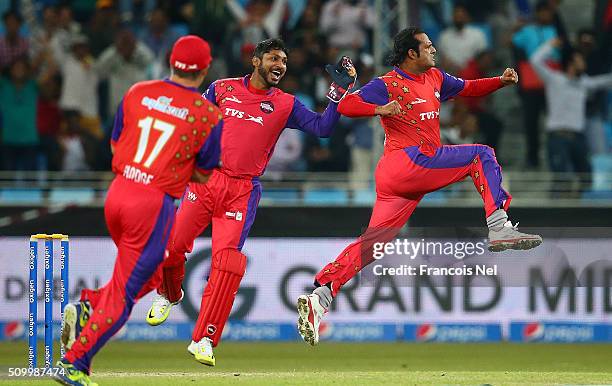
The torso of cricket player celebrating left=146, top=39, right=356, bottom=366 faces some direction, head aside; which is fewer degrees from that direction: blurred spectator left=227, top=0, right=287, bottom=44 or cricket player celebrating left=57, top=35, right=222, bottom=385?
the cricket player celebrating

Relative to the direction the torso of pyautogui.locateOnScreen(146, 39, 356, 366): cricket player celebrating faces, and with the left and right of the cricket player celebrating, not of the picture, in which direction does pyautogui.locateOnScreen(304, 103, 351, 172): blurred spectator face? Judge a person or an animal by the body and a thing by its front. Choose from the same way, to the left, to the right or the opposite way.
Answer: the same way

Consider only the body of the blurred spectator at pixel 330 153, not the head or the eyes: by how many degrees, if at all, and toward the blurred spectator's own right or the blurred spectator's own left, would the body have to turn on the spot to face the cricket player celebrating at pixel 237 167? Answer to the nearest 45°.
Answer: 0° — they already face them

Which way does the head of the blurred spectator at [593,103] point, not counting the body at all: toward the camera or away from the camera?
toward the camera

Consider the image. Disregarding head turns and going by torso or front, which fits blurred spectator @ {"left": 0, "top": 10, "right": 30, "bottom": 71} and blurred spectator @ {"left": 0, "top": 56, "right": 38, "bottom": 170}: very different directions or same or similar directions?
same or similar directions

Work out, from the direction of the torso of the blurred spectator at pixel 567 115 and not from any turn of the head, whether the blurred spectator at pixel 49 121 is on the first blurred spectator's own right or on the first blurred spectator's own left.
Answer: on the first blurred spectator's own right

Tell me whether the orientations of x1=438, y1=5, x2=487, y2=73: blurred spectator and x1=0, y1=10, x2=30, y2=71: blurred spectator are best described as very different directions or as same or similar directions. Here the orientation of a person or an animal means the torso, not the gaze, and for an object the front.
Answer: same or similar directions

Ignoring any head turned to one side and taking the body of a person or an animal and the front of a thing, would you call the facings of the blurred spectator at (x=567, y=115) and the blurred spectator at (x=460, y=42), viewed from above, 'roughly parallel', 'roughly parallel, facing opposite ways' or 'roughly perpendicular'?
roughly parallel

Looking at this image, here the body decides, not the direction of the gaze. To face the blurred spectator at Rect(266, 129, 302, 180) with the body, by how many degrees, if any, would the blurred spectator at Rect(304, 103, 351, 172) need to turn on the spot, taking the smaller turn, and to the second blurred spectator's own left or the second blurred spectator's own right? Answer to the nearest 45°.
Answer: approximately 90° to the second blurred spectator's own right

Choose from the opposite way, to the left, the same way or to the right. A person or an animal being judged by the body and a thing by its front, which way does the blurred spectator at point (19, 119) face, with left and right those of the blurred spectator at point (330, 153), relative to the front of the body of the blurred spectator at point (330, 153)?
the same way

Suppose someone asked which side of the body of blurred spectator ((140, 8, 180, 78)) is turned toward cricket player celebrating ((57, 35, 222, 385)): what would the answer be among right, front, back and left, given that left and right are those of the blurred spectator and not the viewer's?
front

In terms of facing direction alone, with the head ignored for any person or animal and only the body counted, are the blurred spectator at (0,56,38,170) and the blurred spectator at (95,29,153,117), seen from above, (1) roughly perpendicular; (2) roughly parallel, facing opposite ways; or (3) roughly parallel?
roughly parallel

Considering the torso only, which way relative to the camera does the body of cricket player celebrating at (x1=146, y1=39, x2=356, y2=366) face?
toward the camera

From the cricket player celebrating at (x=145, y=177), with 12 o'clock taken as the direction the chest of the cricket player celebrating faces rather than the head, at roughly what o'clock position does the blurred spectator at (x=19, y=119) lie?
The blurred spectator is roughly at 10 o'clock from the cricket player celebrating.

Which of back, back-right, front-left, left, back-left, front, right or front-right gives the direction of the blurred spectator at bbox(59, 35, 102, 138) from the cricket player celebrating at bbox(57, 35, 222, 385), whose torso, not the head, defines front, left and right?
front-left

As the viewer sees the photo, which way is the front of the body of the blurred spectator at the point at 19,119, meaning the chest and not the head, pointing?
toward the camera

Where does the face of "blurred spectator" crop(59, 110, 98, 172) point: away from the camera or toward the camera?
toward the camera

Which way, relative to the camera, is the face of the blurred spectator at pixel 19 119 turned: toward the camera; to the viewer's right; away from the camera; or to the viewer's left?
toward the camera

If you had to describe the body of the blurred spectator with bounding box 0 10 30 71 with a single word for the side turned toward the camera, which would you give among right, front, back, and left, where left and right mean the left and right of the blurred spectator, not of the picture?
front
